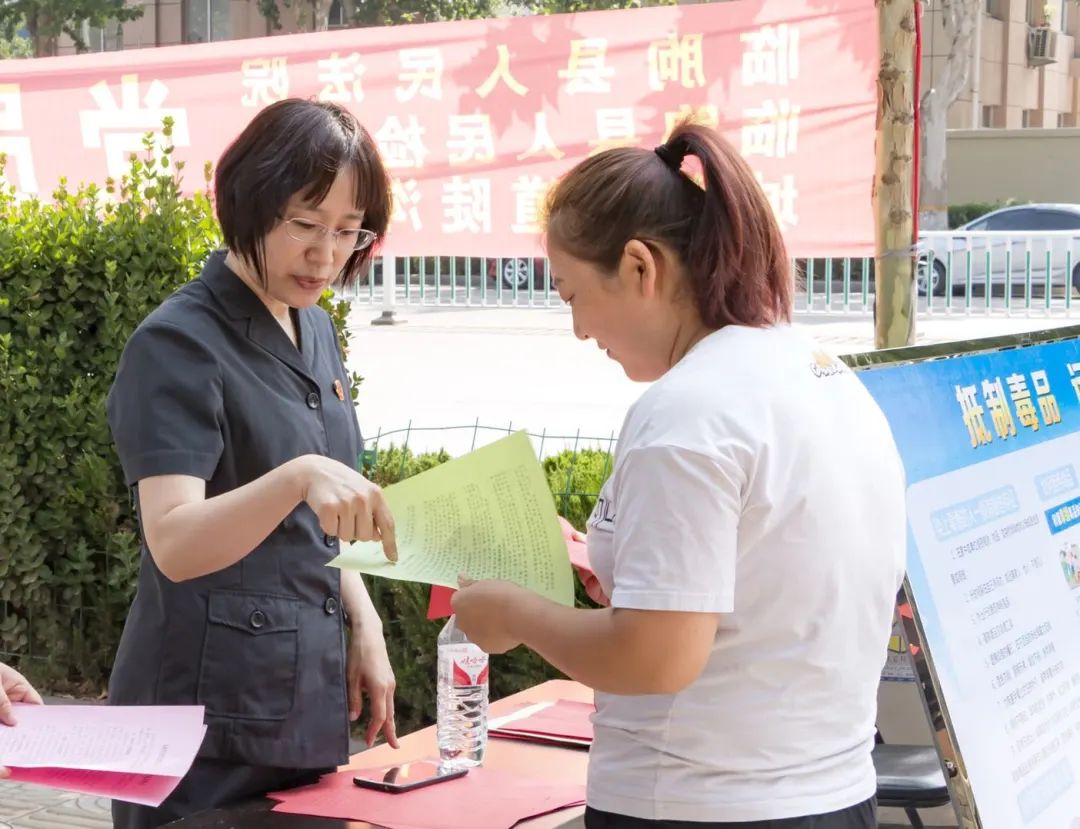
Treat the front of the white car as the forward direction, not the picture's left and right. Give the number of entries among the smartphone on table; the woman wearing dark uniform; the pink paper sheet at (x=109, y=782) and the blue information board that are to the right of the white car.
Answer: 0

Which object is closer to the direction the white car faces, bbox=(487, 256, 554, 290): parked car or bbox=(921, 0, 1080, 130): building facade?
the parked car

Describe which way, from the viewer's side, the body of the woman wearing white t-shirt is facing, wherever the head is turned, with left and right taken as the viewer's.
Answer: facing away from the viewer and to the left of the viewer

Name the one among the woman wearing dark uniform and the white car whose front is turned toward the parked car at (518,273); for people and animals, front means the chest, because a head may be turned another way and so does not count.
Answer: the white car

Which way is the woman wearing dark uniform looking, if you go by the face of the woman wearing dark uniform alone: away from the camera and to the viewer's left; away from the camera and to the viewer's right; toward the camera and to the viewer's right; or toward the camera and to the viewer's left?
toward the camera and to the viewer's right

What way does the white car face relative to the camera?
to the viewer's left

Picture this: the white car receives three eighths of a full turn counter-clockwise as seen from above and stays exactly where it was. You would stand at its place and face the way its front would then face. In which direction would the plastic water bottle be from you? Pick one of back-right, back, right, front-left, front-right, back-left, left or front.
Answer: front-right

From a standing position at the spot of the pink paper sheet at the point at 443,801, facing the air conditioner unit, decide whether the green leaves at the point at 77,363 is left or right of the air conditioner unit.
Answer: left

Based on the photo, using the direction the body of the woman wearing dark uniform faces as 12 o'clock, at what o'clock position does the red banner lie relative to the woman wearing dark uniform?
The red banner is roughly at 8 o'clock from the woman wearing dark uniform.

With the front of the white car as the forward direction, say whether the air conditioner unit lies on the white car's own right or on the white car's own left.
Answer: on the white car's own right

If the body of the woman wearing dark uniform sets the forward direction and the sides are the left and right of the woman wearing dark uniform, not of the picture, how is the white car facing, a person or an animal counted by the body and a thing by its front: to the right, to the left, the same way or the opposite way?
the opposite way

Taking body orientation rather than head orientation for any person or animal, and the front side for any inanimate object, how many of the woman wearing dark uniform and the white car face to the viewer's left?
1

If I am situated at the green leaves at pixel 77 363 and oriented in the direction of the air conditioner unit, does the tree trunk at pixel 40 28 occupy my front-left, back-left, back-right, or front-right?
front-left

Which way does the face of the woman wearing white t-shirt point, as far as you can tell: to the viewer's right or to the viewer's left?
to the viewer's left

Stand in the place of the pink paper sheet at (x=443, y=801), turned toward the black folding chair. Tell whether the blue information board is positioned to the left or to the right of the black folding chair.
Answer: right

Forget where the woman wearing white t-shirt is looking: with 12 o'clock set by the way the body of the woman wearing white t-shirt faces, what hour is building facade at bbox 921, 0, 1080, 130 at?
The building facade is roughly at 2 o'clock from the woman wearing white t-shirt.

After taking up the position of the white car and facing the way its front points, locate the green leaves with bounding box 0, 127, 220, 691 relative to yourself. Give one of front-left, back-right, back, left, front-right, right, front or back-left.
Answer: left

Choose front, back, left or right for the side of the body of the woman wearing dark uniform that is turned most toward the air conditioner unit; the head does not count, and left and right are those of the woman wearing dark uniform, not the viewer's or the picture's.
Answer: left

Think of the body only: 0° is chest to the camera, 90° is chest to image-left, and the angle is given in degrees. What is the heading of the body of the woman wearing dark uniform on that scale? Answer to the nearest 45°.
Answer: approximately 315°
